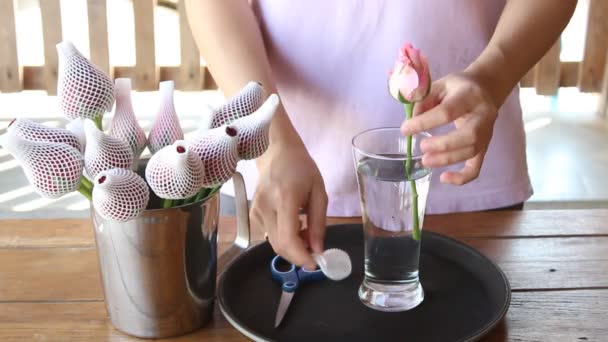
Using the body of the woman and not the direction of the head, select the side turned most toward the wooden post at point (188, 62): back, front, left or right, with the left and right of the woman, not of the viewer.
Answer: back

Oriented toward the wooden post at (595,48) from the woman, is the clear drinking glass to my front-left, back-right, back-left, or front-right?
back-right

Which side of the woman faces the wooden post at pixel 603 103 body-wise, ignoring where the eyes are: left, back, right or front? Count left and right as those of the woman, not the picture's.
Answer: back

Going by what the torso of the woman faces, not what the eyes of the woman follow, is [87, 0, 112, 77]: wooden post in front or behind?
behind

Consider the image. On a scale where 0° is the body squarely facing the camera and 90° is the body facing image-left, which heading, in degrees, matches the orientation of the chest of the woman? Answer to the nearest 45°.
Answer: approximately 0°

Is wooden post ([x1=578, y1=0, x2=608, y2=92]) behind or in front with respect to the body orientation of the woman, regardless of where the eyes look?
behind
